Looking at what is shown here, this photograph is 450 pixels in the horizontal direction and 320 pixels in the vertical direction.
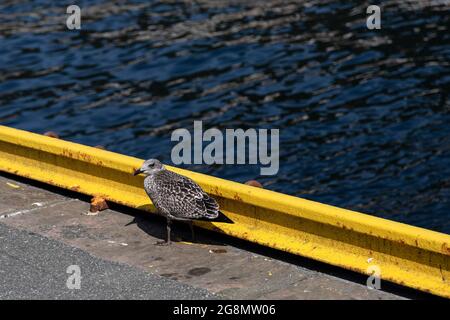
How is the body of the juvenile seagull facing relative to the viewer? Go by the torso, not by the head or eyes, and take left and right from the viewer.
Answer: facing to the left of the viewer
